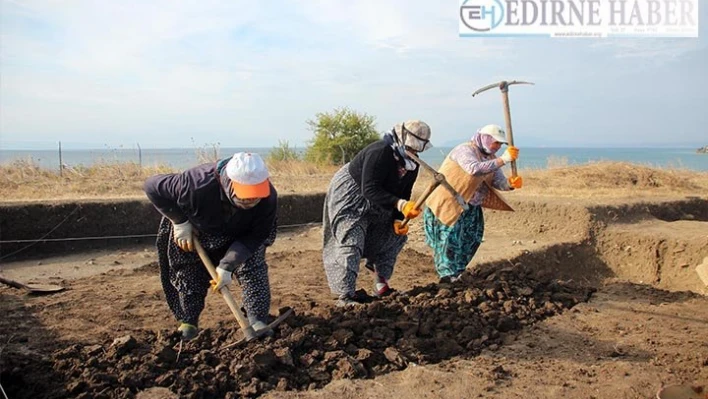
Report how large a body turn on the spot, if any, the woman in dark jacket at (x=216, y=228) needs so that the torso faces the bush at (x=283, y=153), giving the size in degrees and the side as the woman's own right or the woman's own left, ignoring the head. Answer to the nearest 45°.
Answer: approximately 135° to the woman's own left

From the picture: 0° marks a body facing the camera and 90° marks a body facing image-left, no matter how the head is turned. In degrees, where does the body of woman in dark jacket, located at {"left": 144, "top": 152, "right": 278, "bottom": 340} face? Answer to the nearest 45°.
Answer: approximately 315°

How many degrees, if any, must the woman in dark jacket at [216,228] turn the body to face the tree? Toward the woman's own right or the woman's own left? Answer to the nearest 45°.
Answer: approximately 135° to the woman's own left

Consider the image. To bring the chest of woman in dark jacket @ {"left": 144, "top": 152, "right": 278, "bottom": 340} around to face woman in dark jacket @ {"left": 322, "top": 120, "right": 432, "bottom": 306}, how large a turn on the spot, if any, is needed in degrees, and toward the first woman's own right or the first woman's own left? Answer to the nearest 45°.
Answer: approximately 90° to the first woman's own left

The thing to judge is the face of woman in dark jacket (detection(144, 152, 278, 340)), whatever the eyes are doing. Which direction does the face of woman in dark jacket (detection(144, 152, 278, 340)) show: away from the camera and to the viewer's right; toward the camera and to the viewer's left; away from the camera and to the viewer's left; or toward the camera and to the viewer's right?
toward the camera and to the viewer's right

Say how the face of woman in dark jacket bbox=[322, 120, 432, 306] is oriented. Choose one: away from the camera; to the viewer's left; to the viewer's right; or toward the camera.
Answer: to the viewer's right

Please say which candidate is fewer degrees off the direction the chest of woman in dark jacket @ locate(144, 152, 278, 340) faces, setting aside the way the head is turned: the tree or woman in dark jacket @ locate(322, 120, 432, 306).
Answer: the woman in dark jacket

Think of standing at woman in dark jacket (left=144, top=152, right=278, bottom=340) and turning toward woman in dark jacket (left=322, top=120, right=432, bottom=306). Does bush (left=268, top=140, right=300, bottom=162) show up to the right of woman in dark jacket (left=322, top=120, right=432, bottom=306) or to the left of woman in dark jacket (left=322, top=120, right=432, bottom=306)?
left

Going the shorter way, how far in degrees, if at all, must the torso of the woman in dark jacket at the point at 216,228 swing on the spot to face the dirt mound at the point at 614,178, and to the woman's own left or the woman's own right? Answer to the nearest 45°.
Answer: approximately 90° to the woman's own left
